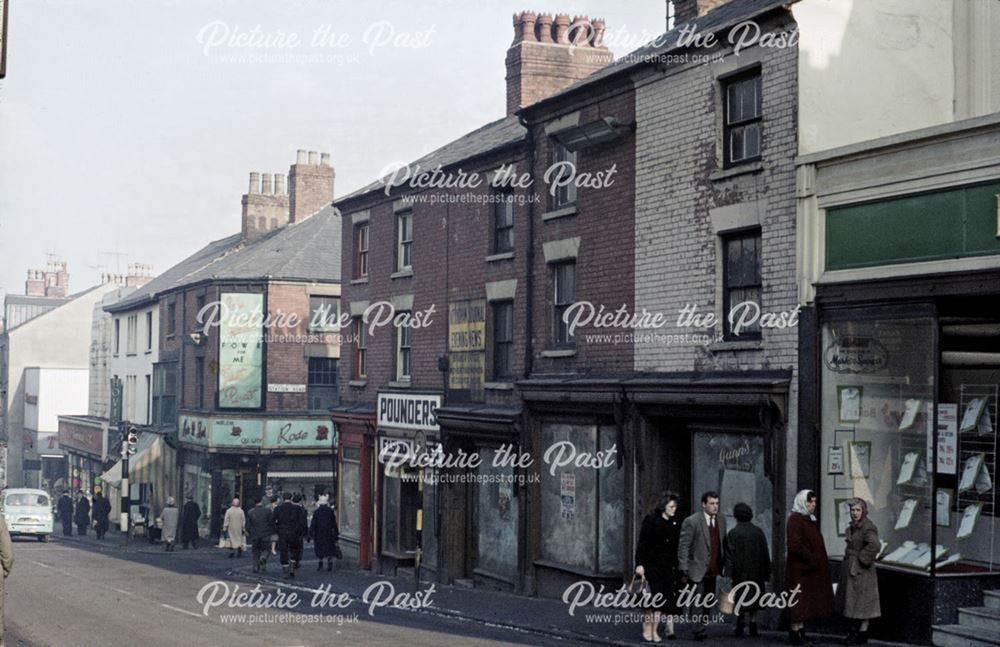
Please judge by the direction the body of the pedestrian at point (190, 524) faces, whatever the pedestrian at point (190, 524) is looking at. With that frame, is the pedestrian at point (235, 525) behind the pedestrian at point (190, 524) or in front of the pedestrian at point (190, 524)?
behind

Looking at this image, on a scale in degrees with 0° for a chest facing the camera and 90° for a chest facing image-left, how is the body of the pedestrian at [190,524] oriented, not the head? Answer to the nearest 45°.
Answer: approximately 180°

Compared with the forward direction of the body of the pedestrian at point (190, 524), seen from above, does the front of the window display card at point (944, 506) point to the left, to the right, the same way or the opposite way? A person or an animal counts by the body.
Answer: to the left

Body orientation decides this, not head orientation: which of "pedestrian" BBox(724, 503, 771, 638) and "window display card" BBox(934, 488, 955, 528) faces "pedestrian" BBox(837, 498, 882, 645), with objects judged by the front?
the window display card

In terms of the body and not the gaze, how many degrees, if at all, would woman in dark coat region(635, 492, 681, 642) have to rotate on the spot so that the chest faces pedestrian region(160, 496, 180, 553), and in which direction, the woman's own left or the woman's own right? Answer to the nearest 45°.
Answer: approximately 180°

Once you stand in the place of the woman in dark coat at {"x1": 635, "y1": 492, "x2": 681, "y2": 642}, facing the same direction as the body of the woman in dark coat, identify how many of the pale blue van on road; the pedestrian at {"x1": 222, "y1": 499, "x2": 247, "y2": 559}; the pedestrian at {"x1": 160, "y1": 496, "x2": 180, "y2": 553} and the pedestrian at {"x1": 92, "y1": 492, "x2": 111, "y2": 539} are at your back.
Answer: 4

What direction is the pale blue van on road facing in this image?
toward the camera

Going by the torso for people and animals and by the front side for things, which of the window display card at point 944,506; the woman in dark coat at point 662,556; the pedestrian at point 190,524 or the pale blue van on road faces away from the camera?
the pedestrian

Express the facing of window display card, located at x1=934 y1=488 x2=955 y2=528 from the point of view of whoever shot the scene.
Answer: facing the viewer and to the left of the viewer

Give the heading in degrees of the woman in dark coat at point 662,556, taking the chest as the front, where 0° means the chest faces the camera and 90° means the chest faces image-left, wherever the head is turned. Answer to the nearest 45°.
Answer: approximately 315°

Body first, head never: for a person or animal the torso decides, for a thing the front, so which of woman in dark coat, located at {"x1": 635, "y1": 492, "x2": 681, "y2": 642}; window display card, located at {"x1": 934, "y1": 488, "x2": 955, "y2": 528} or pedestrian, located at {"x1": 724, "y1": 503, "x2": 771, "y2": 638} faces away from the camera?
the pedestrian

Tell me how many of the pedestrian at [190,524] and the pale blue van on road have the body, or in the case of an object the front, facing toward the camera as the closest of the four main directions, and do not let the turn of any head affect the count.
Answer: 1

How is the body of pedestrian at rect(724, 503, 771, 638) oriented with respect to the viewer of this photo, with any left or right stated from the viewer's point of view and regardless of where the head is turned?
facing away from the viewer

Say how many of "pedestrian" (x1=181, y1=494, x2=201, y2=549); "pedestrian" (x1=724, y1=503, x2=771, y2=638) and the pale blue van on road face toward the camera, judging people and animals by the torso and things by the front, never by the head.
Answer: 1
